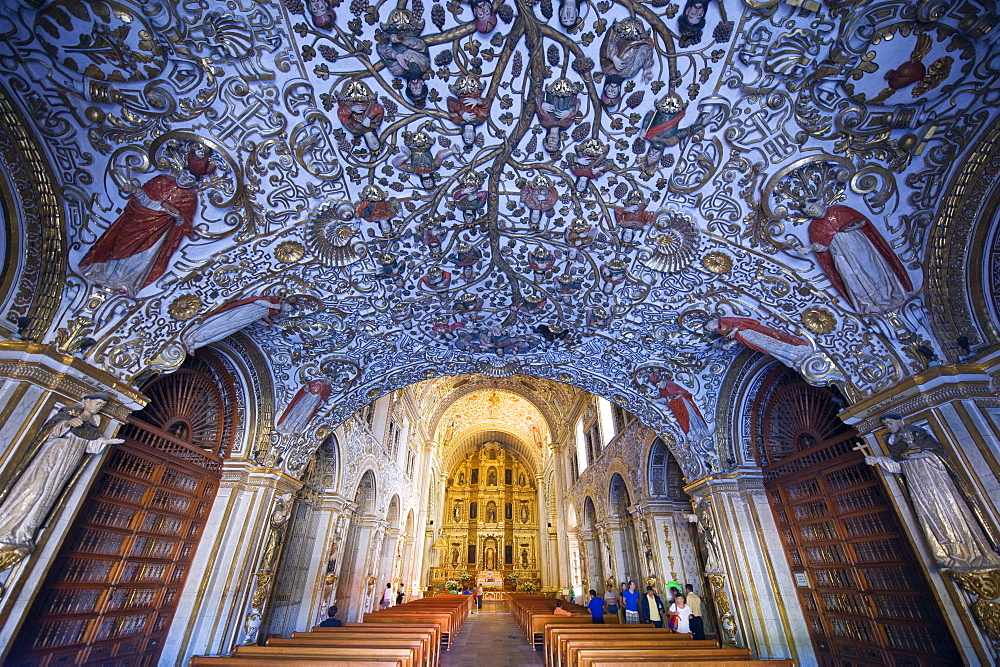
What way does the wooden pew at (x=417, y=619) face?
away from the camera

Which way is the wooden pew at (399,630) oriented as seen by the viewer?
away from the camera

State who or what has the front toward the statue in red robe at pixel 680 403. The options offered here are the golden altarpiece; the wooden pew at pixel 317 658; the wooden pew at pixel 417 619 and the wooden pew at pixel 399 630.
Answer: the golden altarpiece

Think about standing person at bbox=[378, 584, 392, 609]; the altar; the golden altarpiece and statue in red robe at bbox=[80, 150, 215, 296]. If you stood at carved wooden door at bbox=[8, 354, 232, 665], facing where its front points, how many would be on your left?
3

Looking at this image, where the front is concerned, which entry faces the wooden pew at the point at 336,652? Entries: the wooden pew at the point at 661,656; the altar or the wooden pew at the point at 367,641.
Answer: the altar

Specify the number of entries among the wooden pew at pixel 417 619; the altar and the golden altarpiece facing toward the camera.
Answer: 2

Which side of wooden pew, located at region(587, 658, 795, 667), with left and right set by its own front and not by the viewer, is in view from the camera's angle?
back

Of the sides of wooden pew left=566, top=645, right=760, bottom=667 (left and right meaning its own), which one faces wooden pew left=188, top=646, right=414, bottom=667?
left

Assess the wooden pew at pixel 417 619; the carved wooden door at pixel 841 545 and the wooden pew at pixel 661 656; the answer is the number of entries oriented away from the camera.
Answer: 2

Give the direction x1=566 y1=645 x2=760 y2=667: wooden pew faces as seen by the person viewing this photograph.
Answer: facing away from the viewer

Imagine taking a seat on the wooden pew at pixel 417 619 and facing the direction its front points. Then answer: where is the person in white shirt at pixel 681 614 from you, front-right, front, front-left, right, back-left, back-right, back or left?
back-right

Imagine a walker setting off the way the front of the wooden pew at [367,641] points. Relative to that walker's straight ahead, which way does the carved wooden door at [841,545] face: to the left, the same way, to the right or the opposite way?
to the left

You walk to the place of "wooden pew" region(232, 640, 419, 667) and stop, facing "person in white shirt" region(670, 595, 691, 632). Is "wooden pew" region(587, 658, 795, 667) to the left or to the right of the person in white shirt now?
right

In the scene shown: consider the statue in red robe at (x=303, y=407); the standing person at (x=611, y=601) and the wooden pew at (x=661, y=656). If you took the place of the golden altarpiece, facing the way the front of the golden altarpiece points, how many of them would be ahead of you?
3

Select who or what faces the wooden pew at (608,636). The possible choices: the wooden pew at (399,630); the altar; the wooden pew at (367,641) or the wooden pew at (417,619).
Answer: the altar

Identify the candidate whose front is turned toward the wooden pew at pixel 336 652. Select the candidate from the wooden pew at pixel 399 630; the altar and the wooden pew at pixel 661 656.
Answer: the altar
